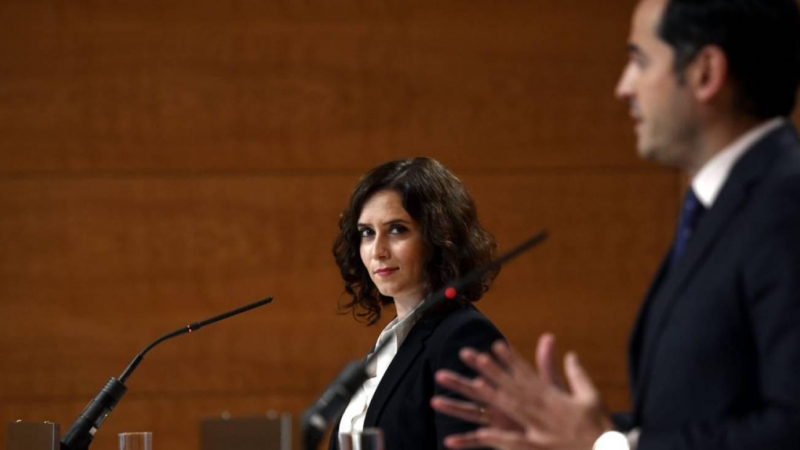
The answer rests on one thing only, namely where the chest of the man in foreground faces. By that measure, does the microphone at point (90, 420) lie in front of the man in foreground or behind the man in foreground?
in front

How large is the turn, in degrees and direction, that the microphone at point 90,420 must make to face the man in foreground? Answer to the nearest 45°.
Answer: approximately 45° to its right

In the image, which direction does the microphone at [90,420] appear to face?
to the viewer's right

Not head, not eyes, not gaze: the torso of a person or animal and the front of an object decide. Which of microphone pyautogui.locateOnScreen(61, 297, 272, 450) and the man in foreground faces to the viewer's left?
the man in foreground

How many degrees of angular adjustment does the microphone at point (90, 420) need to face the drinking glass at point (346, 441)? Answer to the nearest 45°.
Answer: approximately 45° to its right

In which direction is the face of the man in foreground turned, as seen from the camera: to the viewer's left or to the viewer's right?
to the viewer's left

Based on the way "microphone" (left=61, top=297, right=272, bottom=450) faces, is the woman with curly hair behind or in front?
in front

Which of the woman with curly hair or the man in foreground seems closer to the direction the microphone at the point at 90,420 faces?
the woman with curly hair

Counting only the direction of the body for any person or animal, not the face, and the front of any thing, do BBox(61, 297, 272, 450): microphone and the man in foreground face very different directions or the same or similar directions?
very different directions

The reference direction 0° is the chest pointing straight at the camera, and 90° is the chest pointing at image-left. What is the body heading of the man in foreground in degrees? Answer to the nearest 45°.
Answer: approximately 90°

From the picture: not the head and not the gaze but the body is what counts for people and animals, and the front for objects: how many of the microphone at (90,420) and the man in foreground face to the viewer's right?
1

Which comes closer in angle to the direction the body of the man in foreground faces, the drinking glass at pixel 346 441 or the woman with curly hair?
the drinking glass
